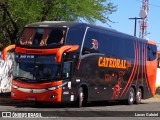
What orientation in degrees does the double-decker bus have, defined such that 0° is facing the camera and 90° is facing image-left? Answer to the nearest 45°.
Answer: approximately 45°

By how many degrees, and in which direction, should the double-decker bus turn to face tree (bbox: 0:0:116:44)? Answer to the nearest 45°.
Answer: approximately 135° to its right
